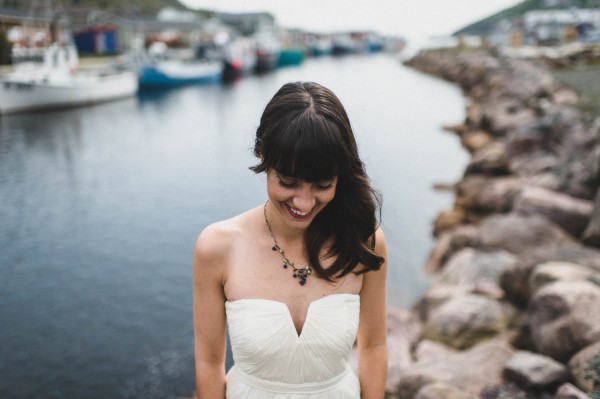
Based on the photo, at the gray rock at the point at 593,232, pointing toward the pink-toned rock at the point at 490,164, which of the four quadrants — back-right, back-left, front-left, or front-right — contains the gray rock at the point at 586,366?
back-left

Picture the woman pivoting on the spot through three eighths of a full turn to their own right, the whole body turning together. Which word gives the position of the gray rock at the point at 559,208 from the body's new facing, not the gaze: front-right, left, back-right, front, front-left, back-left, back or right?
right

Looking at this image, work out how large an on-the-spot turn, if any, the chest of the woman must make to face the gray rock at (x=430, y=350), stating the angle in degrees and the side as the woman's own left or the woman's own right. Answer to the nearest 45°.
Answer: approximately 135° to the woman's own left

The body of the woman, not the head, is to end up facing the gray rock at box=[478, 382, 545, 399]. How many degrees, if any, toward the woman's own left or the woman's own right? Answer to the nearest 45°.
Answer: approximately 135° to the woman's own left

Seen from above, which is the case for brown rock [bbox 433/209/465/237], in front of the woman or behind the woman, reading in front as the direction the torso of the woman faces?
behind

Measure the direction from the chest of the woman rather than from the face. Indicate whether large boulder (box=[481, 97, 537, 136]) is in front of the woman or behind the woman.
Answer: behind

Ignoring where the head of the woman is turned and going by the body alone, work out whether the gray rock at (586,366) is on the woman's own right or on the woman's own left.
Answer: on the woman's own left

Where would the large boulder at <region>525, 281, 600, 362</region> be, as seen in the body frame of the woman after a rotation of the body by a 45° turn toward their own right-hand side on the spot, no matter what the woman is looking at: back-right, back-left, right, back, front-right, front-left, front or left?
back

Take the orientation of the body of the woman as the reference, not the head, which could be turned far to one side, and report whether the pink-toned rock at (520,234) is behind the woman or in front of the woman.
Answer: behind

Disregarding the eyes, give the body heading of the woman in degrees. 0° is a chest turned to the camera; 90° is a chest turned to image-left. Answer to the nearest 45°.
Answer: approximately 0°

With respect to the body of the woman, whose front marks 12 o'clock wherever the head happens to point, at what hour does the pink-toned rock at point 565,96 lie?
The pink-toned rock is roughly at 7 o'clock from the woman.

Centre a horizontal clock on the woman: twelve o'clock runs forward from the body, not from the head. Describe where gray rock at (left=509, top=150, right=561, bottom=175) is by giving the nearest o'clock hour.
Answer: The gray rock is roughly at 7 o'clock from the woman.
